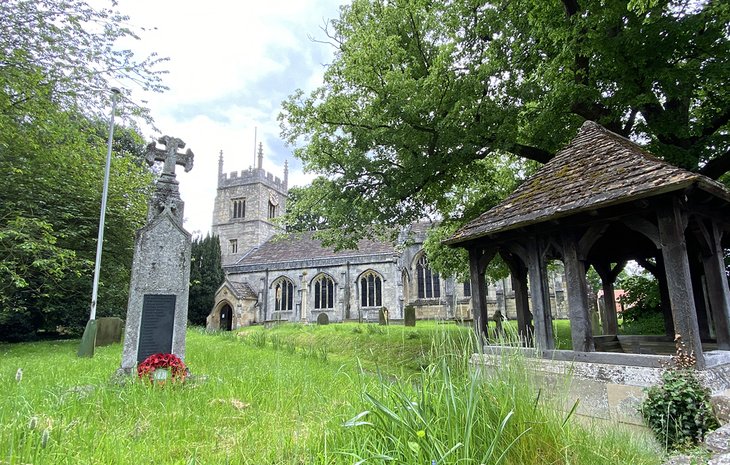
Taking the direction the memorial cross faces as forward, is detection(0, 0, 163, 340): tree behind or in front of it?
behind

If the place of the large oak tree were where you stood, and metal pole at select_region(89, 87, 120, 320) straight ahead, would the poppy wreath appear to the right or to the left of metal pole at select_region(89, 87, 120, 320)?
left

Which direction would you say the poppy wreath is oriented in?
toward the camera

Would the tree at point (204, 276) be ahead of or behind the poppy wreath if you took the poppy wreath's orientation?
behind

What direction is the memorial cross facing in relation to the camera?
toward the camera

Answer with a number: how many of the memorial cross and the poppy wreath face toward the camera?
2

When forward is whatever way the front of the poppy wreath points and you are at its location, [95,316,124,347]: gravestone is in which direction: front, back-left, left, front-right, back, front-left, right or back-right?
back

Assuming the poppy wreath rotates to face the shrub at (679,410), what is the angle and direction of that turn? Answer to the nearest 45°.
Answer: approximately 45° to its left

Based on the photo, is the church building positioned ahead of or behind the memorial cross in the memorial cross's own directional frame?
behind

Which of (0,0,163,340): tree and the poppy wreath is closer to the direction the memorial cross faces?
the poppy wreath

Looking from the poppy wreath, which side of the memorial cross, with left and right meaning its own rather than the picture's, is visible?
front

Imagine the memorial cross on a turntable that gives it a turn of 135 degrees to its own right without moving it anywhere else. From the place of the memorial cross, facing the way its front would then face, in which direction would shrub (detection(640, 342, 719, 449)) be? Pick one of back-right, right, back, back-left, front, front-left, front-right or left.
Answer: back
